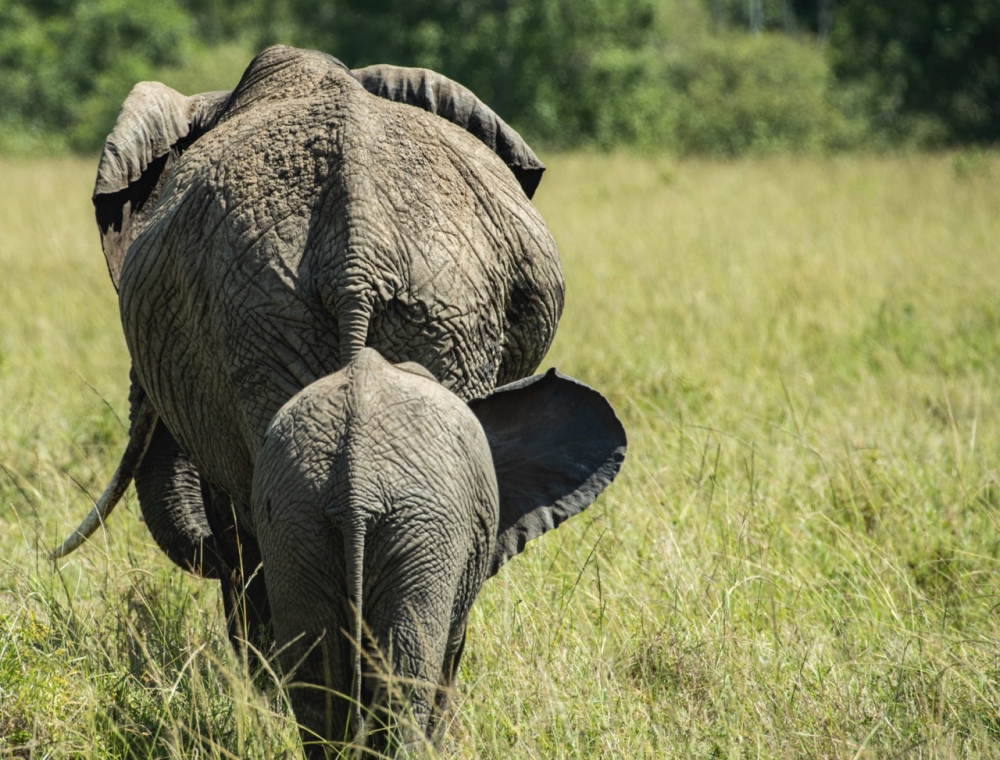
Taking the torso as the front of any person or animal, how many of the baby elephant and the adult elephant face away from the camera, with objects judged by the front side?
2

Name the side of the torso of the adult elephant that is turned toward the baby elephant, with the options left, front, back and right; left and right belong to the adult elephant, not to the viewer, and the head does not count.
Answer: back

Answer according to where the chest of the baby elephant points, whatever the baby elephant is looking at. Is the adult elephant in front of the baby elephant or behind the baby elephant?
in front

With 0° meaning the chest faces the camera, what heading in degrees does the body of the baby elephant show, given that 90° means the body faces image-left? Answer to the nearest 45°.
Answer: approximately 180°

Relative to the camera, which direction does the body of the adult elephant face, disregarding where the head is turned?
away from the camera
